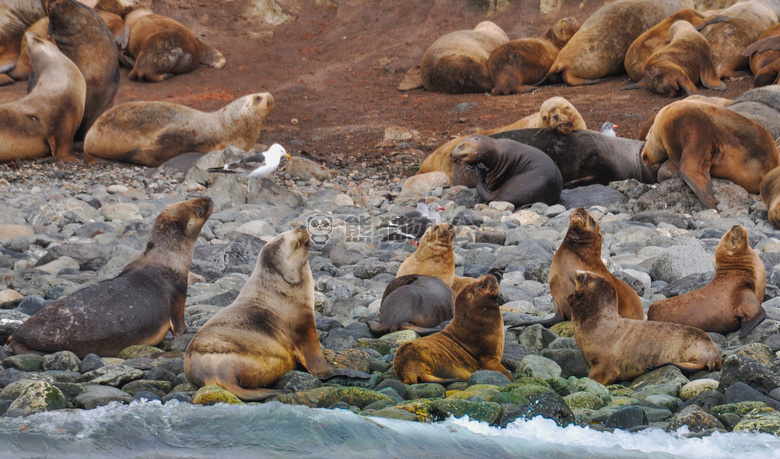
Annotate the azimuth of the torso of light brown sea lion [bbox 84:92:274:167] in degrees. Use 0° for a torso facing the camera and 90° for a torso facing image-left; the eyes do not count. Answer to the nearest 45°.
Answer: approximately 270°

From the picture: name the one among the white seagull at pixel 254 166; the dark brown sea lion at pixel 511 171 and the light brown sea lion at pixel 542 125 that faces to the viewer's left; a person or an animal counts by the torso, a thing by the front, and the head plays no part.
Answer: the dark brown sea lion

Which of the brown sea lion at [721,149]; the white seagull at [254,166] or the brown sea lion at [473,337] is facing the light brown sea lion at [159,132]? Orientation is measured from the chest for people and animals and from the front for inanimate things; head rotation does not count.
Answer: the brown sea lion at [721,149]

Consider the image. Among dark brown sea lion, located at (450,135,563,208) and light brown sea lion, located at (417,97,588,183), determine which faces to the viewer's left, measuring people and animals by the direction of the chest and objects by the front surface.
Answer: the dark brown sea lion

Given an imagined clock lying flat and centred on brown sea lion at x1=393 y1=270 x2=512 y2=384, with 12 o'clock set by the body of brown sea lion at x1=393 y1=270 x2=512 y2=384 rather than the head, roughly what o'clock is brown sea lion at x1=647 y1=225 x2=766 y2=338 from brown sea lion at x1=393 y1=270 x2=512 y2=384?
brown sea lion at x1=647 y1=225 x2=766 y2=338 is roughly at 11 o'clock from brown sea lion at x1=393 y1=270 x2=512 y2=384.

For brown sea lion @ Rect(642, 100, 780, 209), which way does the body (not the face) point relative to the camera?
to the viewer's left

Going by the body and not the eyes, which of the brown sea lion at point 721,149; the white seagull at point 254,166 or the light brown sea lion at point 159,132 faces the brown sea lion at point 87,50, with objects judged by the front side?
the brown sea lion at point 721,149

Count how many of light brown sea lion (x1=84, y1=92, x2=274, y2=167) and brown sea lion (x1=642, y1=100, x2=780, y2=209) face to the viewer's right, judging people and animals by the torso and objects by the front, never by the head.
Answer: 1

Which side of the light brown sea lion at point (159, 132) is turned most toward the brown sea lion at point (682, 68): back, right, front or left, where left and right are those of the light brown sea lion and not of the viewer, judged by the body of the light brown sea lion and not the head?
front

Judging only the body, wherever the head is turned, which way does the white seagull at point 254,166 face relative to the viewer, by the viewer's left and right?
facing to the right of the viewer

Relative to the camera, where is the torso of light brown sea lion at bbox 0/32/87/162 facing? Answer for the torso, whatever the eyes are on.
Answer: to the viewer's right

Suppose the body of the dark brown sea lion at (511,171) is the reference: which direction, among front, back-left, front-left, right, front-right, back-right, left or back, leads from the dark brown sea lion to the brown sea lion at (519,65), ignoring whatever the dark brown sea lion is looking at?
right

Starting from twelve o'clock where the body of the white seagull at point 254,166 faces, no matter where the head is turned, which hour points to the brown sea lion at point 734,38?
The brown sea lion is roughly at 11 o'clock from the white seagull.

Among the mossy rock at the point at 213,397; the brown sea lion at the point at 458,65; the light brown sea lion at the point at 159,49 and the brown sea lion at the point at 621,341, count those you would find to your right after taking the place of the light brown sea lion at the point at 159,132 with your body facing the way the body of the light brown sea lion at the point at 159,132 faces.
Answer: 2

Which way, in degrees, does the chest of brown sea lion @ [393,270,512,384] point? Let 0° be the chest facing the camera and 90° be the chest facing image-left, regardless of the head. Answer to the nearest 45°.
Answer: approximately 270°
